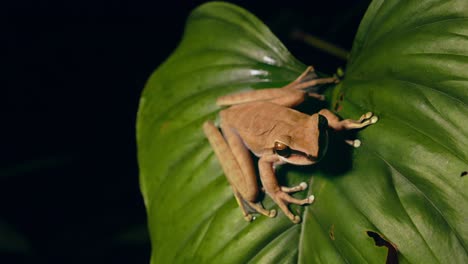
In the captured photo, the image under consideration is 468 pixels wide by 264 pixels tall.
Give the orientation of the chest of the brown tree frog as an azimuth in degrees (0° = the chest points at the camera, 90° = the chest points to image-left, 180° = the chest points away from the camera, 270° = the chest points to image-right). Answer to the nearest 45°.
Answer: approximately 315°
